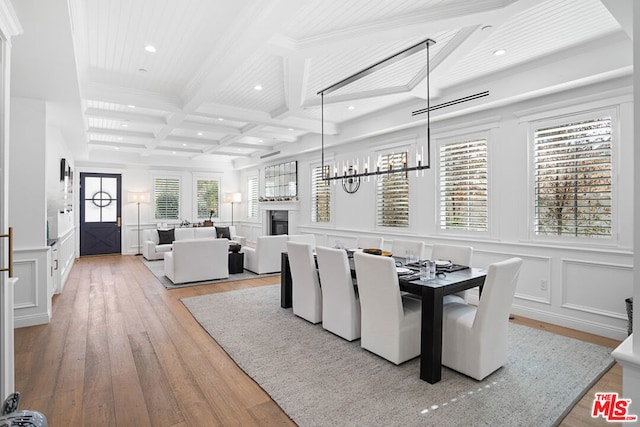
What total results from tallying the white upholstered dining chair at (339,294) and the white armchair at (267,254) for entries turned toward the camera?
0

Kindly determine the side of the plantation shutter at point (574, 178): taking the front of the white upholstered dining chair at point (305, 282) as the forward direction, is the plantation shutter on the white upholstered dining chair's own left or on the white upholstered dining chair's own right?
on the white upholstered dining chair's own right

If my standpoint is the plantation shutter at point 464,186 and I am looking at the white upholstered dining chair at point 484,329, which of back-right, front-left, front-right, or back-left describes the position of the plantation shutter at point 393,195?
back-right

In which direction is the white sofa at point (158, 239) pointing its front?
toward the camera

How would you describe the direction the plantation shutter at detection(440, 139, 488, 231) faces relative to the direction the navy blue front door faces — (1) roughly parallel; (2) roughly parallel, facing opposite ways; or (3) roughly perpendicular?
roughly perpendicular

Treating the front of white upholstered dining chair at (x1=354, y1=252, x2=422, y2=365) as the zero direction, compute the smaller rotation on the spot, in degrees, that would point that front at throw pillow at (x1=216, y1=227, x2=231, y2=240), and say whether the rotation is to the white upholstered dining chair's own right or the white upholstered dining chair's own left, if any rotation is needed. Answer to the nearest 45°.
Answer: approximately 90° to the white upholstered dining chair's own left

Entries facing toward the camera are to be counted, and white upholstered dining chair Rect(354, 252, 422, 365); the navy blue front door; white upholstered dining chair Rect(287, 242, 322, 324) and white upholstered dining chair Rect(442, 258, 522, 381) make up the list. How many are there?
1

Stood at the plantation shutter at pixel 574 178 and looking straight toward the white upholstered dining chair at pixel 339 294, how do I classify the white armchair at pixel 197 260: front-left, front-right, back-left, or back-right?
front-right

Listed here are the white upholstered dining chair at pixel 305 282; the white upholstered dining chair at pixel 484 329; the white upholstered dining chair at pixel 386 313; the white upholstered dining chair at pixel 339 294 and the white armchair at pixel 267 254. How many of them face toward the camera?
0

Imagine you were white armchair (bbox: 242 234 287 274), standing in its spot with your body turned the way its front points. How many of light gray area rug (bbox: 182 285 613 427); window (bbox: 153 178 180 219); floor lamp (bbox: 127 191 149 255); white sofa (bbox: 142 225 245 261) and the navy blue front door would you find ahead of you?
4

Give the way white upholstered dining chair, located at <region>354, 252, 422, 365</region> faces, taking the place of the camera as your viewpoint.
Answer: facing away from the viewer and to the right of the viewer

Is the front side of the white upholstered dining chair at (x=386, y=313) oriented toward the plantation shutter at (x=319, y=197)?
no

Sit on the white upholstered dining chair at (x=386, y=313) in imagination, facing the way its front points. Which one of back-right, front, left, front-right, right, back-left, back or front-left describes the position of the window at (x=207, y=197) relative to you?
left

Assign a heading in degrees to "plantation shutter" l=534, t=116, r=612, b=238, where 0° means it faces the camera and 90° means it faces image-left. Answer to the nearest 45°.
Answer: approximately 45°

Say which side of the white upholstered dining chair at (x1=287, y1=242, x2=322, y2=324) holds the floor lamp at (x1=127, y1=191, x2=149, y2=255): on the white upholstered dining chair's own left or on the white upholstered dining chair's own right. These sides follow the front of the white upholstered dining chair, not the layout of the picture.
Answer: on the white upholstered dining chair's own left

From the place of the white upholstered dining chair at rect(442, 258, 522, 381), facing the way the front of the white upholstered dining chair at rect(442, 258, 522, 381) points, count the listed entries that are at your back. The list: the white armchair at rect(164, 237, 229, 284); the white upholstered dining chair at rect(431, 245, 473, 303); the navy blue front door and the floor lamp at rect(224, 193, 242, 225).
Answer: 0

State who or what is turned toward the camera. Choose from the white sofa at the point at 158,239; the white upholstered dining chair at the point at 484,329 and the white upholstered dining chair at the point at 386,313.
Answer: the white sofa

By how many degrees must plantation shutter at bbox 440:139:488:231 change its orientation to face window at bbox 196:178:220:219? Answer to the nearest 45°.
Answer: approximately 90° to its right

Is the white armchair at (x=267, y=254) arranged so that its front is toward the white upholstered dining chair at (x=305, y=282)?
no

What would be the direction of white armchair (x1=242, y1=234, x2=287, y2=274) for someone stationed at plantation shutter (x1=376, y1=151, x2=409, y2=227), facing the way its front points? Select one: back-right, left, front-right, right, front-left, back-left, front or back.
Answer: front-right

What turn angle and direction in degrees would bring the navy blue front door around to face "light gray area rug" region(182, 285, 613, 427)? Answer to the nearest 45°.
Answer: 0° — it already faces it

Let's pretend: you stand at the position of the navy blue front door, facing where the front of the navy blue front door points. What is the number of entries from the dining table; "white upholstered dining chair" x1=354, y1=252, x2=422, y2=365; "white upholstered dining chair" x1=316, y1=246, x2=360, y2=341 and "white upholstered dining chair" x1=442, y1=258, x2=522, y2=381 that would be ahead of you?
4

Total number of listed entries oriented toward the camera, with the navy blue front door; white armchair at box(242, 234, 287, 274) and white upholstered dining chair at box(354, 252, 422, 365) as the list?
1
